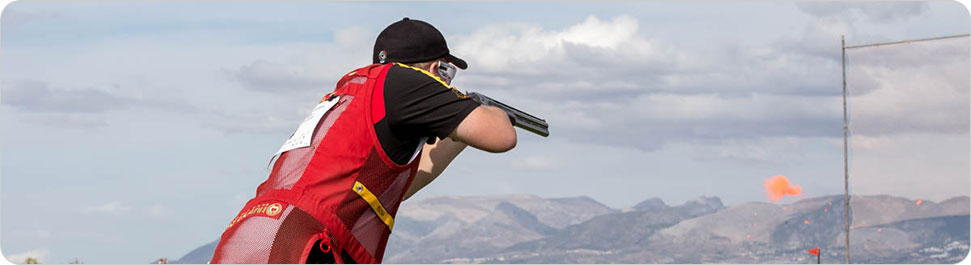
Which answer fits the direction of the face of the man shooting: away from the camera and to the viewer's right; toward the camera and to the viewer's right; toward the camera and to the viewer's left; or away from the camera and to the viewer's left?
away from the camera and to the viewer's right

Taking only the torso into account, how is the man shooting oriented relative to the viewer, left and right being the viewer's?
facing away from the viewer and to the right of the viewer
